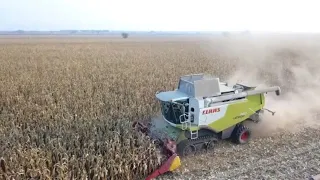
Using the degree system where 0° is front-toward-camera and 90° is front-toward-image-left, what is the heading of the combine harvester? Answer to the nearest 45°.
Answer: approximately 45°
